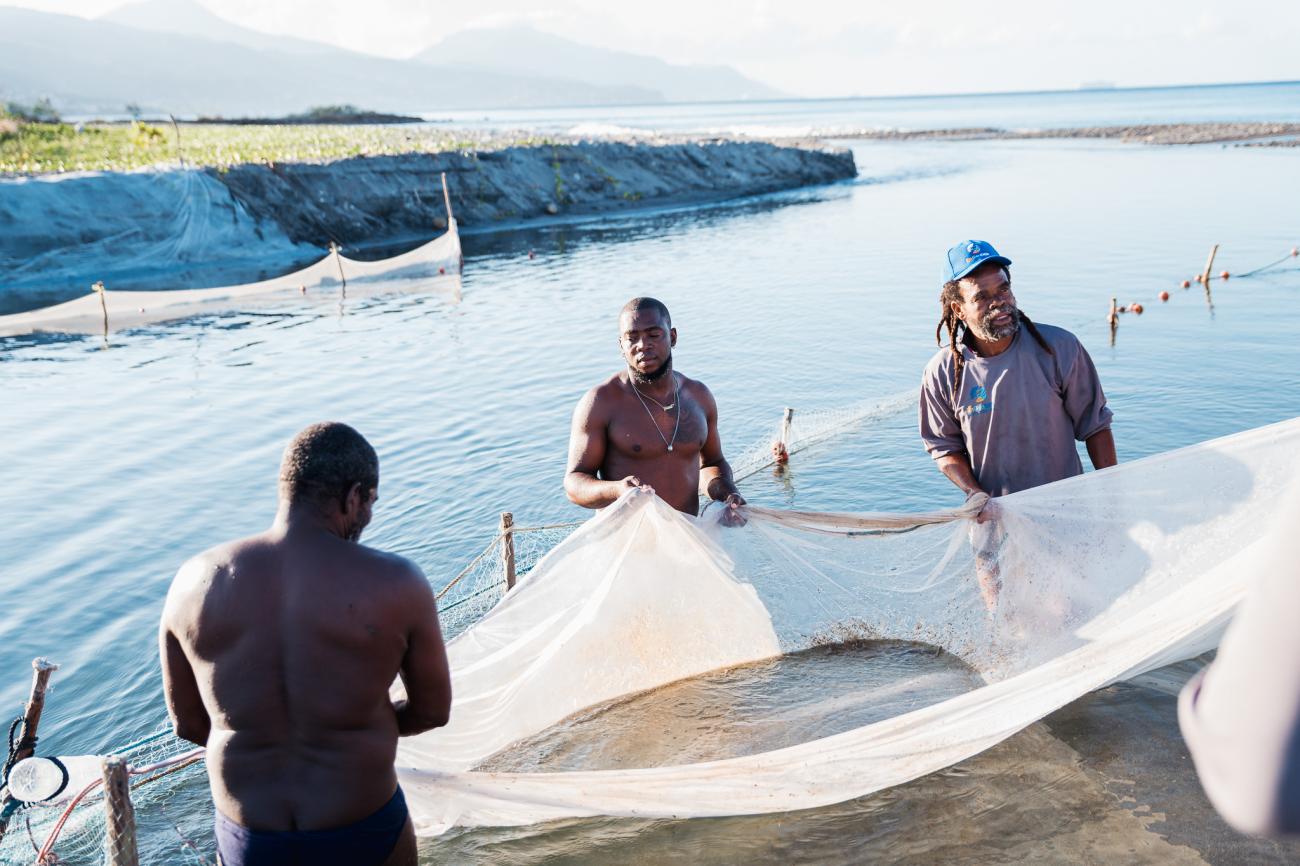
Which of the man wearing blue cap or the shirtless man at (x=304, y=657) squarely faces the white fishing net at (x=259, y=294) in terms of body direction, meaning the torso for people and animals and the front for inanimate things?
the shirtless man

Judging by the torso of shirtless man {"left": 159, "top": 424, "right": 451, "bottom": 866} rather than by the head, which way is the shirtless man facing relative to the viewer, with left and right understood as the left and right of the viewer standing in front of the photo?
facing away from the viewer

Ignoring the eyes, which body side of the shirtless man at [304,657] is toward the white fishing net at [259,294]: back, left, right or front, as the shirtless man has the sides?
front

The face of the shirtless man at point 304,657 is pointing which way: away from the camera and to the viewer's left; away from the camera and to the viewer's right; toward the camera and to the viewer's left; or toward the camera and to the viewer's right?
away from the camera and to the viewer's right

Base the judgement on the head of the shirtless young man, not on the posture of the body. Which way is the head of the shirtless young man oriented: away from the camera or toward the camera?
toward the camera

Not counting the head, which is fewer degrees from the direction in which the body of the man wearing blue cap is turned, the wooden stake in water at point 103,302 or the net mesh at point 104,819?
the net mesh

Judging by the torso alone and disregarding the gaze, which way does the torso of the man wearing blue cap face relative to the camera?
toward the camera

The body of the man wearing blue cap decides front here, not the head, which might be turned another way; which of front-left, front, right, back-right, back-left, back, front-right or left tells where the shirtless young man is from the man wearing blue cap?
right

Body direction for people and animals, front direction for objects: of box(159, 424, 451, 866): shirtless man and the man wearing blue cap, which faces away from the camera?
the shirtless man

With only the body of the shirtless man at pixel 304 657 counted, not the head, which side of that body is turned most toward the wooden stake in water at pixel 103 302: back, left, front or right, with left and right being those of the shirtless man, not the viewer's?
front

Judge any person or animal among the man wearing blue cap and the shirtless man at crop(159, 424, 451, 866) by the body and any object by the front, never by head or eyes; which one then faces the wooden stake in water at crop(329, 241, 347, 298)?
the shirtless man

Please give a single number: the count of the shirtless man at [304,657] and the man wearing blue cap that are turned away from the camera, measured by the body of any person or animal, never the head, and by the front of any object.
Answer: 1

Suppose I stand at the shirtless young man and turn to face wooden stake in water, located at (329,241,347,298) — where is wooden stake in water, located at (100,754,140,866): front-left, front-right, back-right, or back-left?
back-left

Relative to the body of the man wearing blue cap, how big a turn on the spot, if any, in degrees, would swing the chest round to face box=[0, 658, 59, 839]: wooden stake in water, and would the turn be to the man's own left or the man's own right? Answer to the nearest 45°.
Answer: approximately 45° to the man's own right
